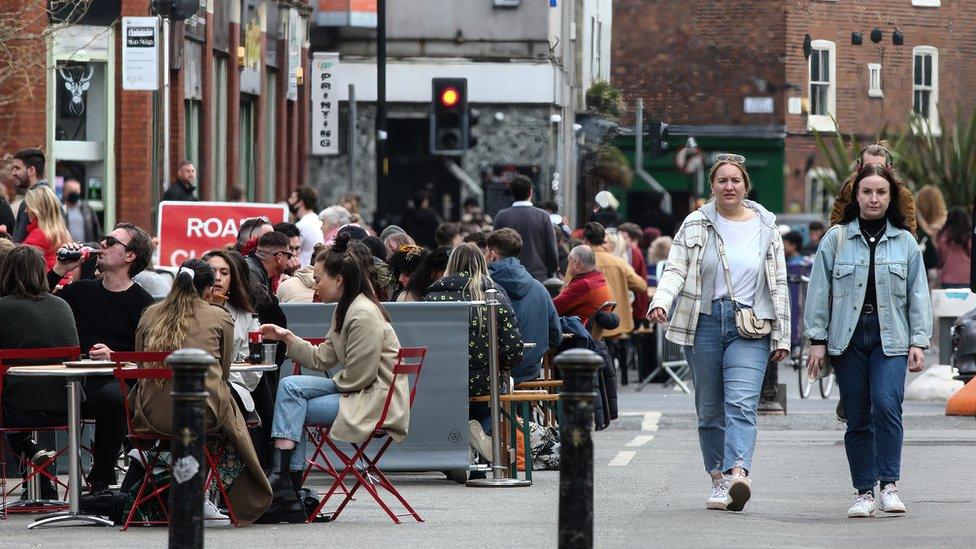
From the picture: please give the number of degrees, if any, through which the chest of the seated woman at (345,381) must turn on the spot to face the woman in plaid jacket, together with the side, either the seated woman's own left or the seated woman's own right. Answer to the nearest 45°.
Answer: approximately 180°

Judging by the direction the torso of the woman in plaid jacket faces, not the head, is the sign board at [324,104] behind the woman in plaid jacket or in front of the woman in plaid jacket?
behind

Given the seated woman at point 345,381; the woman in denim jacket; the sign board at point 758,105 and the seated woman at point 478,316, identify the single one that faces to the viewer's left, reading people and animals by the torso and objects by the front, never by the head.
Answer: the seated woman at point 345,381

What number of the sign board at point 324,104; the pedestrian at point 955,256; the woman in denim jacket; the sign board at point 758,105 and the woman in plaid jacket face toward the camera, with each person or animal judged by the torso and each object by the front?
4

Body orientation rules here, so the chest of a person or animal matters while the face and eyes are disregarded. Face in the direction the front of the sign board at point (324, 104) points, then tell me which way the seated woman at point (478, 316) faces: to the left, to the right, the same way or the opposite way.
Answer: the opposite way

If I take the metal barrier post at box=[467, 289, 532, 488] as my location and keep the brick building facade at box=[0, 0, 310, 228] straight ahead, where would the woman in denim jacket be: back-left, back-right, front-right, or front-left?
back-right

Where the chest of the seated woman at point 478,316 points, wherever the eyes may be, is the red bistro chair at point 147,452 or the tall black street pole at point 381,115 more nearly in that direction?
the tall black street pole

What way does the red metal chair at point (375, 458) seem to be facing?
to the viewer's left

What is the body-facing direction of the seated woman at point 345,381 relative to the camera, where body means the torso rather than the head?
to the viewer's left

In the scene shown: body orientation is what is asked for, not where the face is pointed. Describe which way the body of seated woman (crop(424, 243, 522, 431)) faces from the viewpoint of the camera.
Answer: away from the camera

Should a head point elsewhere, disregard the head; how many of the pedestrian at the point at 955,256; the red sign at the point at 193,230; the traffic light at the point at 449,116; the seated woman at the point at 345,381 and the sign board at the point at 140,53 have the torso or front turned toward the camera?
3

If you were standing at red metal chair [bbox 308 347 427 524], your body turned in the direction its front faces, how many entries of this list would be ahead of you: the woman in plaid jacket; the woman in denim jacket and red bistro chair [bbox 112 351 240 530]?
1
